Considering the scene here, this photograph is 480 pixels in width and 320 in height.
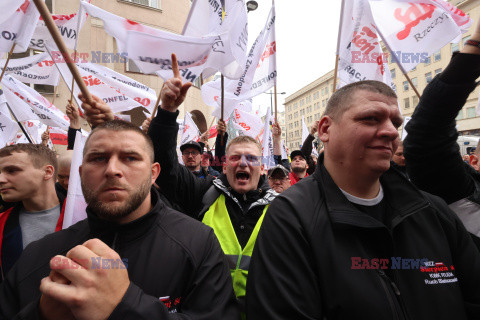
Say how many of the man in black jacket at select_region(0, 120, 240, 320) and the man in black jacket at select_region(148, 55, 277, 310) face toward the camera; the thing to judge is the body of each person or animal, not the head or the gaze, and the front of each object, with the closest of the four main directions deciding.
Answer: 2

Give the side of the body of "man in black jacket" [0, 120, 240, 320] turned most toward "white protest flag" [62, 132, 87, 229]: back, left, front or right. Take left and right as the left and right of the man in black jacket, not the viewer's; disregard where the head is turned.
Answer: back

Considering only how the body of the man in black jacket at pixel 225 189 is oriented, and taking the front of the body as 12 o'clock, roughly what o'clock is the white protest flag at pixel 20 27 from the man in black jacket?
The white protest flag is roughly at 4 o'clock from the man in black jacket.

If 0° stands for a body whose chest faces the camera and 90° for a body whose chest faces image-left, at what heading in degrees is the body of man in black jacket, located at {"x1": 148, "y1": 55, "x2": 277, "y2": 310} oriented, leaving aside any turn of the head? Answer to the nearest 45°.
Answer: approximately 0°

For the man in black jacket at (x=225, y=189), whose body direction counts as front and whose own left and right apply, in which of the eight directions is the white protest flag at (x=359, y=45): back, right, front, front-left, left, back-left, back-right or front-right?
back-left

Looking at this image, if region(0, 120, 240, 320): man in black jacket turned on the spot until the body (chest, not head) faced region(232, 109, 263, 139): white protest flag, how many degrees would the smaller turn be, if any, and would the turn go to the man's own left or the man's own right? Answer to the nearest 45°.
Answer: approximately 135° to the man's own left

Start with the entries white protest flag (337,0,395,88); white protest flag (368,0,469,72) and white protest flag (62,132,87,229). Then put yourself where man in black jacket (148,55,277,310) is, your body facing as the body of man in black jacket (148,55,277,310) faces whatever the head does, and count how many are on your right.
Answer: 1

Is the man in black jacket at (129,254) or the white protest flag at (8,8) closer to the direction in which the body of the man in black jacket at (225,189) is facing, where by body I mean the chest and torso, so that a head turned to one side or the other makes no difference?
the man in black jacket

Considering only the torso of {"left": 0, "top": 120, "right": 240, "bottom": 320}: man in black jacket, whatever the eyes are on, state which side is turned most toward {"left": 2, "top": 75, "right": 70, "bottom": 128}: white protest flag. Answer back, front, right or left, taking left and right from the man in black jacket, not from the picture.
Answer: back

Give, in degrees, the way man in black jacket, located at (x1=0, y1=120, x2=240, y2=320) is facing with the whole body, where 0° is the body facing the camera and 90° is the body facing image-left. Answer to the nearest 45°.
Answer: approximately 0°
